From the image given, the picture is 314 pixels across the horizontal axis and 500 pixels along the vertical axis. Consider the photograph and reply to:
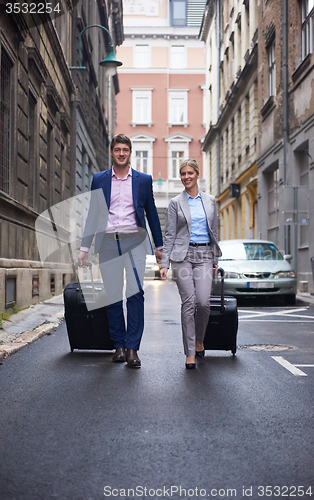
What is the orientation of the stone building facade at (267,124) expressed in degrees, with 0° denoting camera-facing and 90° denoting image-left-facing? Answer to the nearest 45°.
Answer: approximately 90°

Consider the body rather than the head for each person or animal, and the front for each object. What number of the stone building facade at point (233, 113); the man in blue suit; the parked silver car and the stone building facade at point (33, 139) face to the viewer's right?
1

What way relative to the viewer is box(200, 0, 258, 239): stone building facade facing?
to the viewer's left

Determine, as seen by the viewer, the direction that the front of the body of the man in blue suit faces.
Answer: toward the camera

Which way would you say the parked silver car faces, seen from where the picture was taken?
facing the viewer

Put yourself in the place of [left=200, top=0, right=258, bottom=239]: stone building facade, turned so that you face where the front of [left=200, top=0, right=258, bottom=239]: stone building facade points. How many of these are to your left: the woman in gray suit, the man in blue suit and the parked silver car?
3

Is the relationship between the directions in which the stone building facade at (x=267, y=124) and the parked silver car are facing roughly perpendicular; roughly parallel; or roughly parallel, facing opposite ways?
roughly perpendicular

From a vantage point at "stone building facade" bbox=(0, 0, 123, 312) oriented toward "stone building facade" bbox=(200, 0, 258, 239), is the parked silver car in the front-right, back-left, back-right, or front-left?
front-right

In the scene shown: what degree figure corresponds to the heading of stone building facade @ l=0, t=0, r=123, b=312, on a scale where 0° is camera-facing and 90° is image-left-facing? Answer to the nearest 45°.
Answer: approximately 270°

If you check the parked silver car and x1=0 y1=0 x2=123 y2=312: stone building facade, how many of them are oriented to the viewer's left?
0

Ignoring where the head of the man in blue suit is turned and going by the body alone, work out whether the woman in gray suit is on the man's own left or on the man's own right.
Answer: on the man's own left
